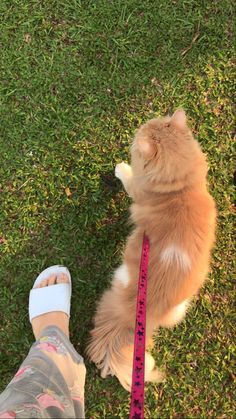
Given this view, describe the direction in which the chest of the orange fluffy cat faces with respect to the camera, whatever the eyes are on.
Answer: away from the camera
